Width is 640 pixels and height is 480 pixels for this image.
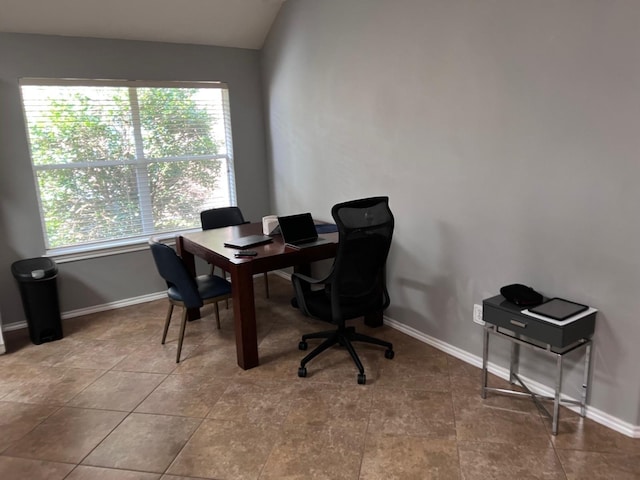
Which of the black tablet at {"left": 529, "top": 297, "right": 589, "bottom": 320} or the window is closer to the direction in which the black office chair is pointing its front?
the window

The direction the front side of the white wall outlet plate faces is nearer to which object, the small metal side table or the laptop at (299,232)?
the laptop

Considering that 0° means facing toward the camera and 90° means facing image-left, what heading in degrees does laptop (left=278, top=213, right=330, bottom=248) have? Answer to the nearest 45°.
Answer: approximately 315°

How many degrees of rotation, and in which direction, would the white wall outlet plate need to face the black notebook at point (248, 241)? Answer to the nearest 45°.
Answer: approximately 45° to its right

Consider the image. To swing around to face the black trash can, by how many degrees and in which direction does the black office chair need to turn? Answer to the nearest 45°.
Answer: approximately 45° to its left

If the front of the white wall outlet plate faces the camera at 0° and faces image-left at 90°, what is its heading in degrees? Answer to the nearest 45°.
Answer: approximately 45°

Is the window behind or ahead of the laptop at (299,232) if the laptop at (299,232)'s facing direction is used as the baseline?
behind

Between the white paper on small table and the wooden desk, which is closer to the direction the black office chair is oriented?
the wooden desk

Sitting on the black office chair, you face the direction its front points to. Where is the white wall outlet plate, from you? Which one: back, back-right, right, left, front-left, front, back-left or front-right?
back-right

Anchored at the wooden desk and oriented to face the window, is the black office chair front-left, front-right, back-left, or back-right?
back-right

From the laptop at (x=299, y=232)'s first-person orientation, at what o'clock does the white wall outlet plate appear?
The white wall outlet plate is roughly at 11 o'clock from the laptop.

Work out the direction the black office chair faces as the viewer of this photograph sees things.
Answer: facing away from the viewer and to the left of the viewer

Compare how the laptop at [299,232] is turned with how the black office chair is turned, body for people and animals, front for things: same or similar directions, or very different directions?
very different directions
